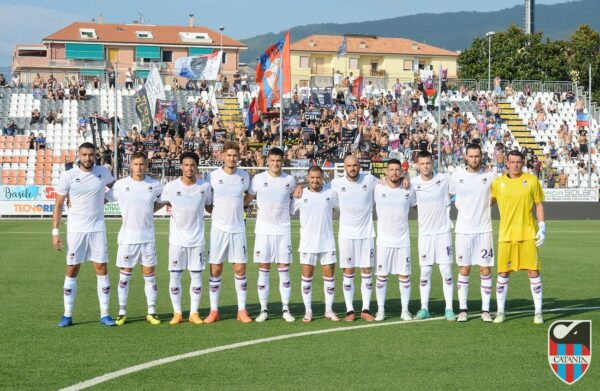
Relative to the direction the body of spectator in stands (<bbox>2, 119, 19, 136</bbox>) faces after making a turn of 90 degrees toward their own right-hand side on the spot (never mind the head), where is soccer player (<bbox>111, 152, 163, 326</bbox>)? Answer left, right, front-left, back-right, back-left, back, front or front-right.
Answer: left

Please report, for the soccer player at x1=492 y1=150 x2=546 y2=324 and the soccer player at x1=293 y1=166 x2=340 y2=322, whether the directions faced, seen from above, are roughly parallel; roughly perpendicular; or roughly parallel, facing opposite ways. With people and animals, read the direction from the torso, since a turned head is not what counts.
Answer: roughly parallel

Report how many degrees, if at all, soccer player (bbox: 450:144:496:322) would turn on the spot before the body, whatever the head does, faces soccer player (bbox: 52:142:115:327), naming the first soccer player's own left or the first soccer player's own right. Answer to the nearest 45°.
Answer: approximately 90° to the first soccer player's own right

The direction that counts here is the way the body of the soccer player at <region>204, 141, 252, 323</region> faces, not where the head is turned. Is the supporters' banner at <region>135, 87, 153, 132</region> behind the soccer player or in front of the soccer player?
behind

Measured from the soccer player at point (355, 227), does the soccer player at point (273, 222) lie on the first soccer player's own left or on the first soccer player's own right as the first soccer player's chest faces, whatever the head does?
on the first soccer player's own right

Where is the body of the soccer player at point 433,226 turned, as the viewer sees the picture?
toward the camera

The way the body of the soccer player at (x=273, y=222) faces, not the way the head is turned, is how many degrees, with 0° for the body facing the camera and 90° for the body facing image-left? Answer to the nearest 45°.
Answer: approximately 0°

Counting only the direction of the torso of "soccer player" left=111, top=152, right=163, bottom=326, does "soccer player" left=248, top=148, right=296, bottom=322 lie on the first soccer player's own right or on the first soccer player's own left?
on the first soccer player's own left

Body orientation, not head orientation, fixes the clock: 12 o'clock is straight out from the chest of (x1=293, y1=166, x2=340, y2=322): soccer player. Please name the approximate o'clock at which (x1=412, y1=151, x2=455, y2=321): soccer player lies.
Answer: (x1=412, y1=151, x2=455, y2=321): soccer player is roughly at 9 o'clock from (x1=293, y1=166, x2=340, y2=322): soccer player.

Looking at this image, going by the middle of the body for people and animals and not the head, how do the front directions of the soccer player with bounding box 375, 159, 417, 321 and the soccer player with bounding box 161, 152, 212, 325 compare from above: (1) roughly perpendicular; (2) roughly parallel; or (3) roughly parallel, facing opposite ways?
roughly parallel

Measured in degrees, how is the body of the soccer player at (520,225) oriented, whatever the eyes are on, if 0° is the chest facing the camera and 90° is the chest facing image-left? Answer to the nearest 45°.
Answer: approximately 0°

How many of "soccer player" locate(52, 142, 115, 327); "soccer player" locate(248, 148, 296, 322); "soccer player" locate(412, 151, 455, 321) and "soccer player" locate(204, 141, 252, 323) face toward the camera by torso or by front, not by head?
4

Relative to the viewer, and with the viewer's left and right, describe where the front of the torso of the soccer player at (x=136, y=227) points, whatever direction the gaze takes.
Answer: facing the viewer
